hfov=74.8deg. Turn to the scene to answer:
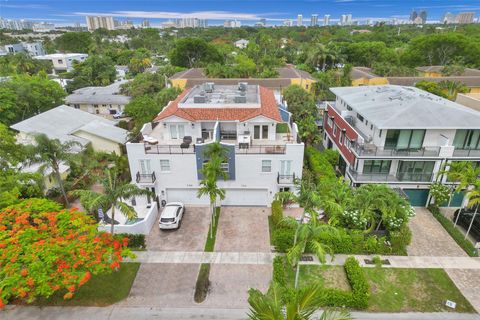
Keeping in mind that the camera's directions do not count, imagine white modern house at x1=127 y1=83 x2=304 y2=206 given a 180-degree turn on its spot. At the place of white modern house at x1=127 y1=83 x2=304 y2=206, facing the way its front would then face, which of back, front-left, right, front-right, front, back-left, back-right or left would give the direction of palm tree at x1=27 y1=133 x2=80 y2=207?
left

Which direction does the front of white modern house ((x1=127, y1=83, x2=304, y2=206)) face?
toward the camera

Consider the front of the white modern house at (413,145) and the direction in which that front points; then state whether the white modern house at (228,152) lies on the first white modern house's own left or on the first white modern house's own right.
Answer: on the first white modern house's own right

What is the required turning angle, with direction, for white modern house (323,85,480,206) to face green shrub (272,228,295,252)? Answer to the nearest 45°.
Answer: approximately 45° to its right

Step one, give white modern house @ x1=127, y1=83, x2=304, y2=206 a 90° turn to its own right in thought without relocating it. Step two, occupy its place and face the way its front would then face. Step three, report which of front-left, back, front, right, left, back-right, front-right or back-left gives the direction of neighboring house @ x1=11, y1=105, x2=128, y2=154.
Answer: front-right

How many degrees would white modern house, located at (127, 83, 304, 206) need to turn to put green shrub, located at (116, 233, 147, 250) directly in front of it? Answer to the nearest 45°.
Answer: approximately 45° to its right

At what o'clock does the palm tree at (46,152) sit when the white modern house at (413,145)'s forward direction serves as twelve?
The palm tree is roughly at 2 o'clock from the white modern house.

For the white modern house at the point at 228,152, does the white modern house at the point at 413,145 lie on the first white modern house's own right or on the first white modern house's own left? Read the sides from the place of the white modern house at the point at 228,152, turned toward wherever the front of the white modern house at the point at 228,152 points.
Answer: on the first white modern house's own left

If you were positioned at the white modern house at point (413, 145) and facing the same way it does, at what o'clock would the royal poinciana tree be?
The royal poinciana tree is roughly at 1 o'clock from the white modern house.
